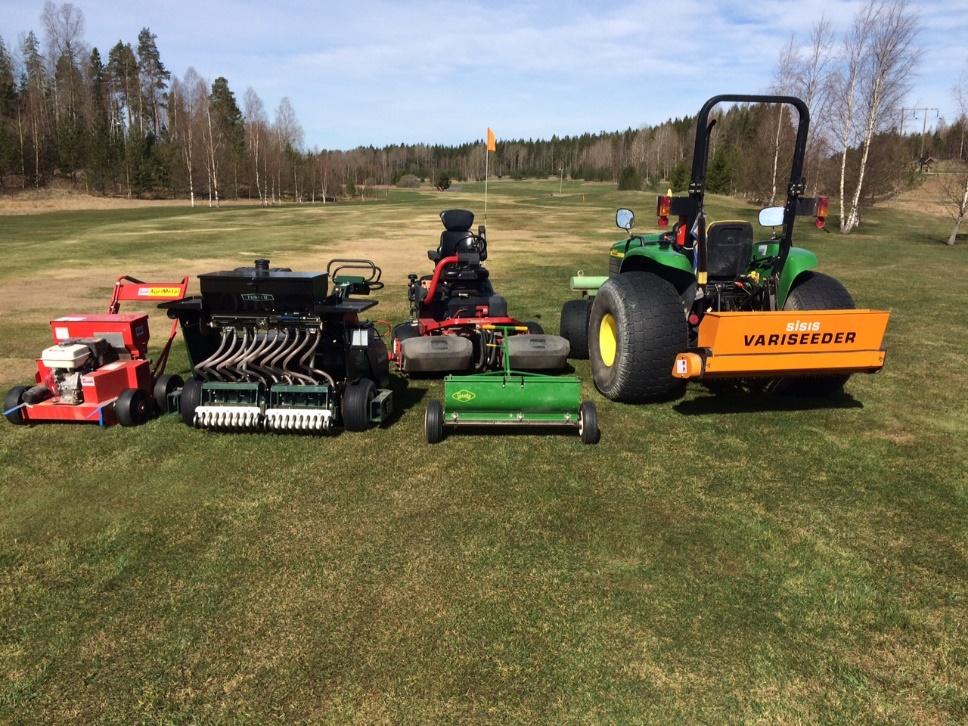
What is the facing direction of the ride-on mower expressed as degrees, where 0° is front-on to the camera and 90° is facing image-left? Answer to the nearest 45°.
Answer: approximately 0°

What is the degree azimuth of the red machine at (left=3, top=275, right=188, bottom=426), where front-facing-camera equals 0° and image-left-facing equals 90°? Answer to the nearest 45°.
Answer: approximately 45°

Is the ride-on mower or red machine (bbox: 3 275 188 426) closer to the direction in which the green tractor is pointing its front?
the ride-on mower

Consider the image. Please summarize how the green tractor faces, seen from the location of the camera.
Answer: facing away from the viewer and to the left of the viewer

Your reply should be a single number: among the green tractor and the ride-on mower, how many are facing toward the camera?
1
